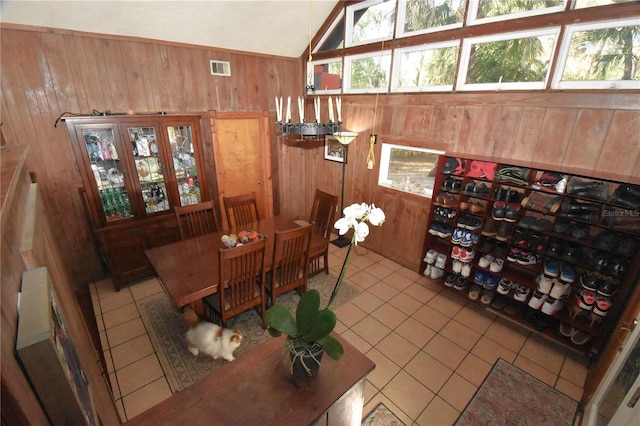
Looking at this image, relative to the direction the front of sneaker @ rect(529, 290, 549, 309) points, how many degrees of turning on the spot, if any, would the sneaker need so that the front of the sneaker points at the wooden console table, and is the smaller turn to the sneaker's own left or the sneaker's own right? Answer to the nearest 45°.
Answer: approximately 45° to the sneaker's own left

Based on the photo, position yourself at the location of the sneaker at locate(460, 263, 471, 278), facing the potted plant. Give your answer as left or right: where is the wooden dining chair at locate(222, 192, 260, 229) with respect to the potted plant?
right

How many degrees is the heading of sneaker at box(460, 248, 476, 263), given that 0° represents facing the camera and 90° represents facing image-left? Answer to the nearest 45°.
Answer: approximately 45°

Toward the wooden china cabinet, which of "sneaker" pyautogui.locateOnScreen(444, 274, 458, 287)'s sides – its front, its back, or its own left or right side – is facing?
front

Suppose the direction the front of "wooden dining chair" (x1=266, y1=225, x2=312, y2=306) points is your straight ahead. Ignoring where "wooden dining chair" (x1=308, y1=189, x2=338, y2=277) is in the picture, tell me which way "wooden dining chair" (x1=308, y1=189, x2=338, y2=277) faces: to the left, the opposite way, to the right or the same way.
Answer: to the left

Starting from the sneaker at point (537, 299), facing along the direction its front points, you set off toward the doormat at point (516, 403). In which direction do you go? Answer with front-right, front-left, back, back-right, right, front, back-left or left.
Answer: front-left

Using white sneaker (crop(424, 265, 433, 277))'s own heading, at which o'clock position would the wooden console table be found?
The wooden console table is roughly at 11 o'clock from the white sneaker.

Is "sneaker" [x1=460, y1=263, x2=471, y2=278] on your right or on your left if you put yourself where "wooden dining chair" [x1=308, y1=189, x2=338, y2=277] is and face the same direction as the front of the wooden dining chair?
on your left

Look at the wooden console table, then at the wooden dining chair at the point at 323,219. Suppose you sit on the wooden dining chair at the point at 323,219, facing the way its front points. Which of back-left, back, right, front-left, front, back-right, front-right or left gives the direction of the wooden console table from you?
front-left

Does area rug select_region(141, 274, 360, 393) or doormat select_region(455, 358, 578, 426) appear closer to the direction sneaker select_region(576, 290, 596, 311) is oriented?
the doormat

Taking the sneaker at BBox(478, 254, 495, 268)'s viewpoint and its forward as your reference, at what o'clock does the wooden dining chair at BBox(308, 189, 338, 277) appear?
The wooden dining chair is roughly at 1 o'clock from the sneaker.

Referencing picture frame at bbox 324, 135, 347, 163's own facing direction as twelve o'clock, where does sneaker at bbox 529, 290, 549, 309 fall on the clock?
The sneaker is roughly at 9 o'clock from the picture frame.

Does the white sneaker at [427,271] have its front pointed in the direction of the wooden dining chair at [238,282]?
yes

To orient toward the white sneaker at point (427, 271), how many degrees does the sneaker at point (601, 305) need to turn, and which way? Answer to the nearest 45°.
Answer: approximately 45° to its right

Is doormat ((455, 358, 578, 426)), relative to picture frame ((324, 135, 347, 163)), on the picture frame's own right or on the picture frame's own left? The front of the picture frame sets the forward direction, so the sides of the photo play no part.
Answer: on the picture frame's own left
